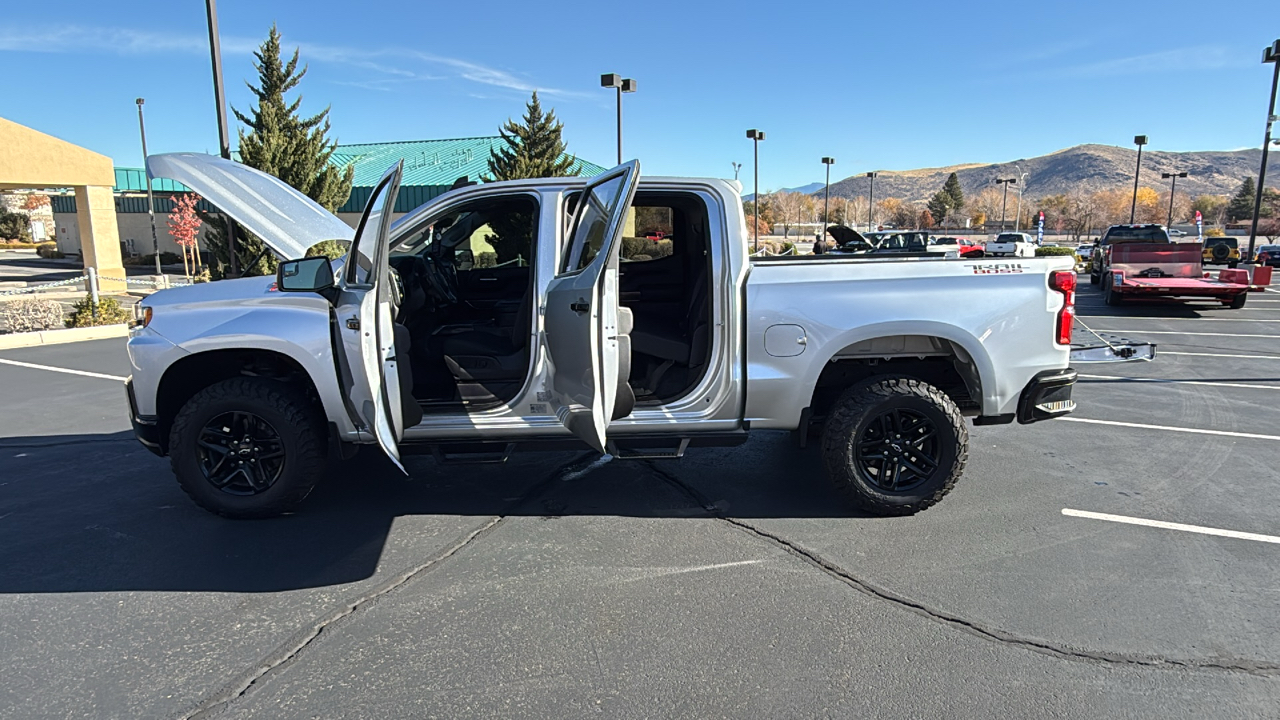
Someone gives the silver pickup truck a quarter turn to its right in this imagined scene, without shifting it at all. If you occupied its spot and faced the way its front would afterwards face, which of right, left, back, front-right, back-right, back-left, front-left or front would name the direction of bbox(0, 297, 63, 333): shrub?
front-left

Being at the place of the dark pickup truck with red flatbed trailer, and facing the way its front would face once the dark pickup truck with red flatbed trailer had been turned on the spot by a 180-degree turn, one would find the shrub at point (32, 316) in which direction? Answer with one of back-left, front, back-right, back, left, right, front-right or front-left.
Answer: right

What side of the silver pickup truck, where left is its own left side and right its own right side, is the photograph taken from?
left

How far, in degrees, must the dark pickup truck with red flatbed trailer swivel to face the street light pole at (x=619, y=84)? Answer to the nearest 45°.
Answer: approximately 45° to its left

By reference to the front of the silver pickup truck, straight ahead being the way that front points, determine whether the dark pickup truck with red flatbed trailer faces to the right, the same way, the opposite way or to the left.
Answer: to the right

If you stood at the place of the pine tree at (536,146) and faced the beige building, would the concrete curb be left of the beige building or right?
left

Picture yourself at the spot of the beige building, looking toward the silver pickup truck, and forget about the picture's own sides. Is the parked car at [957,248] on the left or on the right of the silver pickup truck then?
left

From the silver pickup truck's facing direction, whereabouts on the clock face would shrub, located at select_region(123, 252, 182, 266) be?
The shrub is roughly at 2 o'clock from the silver pickup truck.

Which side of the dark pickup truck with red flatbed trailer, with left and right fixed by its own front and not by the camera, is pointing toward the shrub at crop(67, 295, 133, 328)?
left

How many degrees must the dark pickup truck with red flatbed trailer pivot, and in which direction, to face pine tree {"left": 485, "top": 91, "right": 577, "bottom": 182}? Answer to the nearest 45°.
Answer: approximately 45° to its left

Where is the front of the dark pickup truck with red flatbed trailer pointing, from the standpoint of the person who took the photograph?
facing away from the viewer and to the left of the viewer

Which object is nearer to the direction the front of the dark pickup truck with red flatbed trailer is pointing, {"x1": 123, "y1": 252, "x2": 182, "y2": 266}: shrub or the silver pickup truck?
the shrub

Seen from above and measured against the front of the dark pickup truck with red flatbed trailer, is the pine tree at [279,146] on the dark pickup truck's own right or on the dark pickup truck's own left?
on the dark pickup truck's own left

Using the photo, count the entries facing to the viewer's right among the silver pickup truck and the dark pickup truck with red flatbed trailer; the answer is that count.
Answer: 0

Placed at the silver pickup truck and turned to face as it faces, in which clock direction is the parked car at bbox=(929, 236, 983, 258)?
The parked car is roughly at 4 o'clock from the silver pickup truck.

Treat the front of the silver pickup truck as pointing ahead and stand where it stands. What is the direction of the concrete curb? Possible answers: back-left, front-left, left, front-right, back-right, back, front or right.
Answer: front-right

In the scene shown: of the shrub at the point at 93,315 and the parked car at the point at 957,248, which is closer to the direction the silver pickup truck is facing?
the shrub
